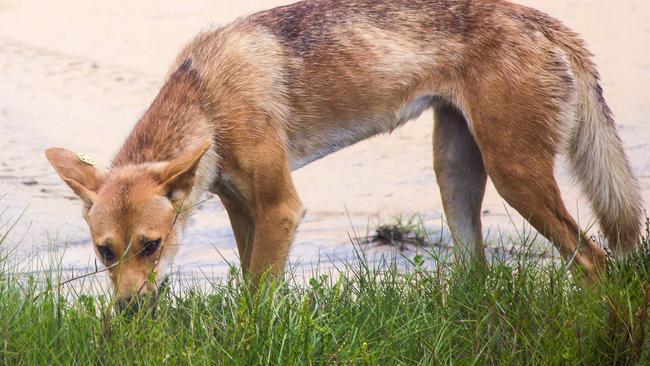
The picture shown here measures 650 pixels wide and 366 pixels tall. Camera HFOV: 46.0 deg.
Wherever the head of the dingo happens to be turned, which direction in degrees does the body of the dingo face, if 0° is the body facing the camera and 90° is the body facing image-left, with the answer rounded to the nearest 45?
approximately 90°
